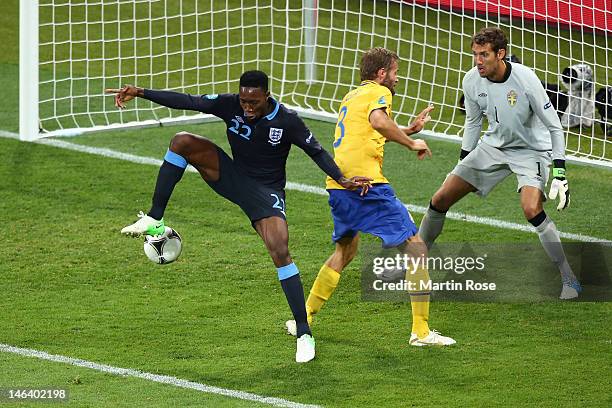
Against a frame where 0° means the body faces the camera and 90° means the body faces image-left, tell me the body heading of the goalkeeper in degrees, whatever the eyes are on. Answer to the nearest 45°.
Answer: approximately 45°

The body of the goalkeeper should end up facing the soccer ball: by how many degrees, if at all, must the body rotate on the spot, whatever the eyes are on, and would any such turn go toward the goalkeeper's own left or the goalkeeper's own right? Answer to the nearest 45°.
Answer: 0° — they already face it
